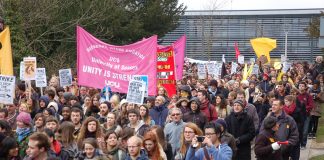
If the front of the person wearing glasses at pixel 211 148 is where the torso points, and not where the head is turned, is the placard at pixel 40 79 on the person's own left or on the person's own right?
on the person's own right

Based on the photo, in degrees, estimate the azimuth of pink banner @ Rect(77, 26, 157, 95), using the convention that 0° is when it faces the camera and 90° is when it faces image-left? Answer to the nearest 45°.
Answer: approximately 0°
